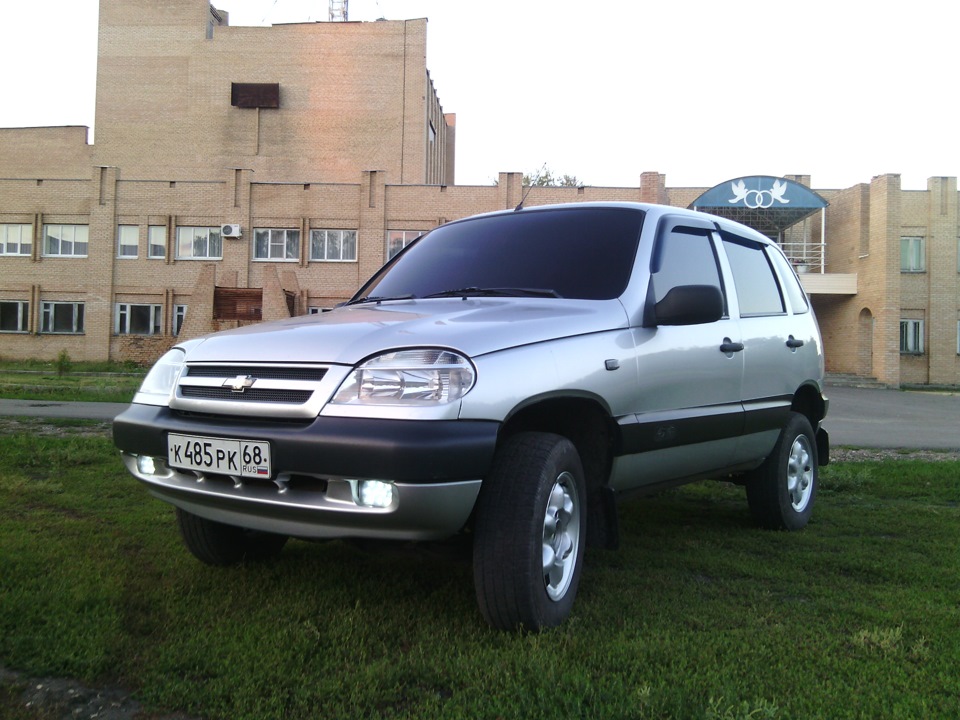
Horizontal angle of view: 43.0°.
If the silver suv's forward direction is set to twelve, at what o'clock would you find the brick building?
The brick building is roughly at 4 o'clock from the silver suv.

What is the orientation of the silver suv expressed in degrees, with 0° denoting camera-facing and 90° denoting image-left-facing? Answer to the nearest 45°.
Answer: approximately 45°

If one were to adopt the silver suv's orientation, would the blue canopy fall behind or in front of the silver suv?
behind
